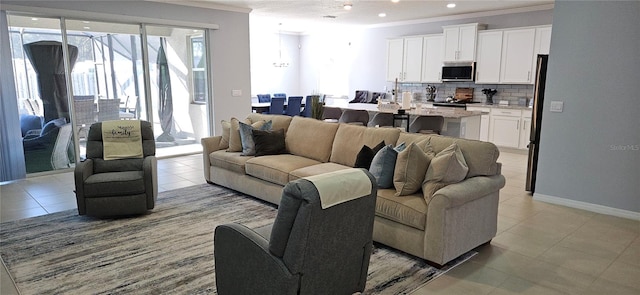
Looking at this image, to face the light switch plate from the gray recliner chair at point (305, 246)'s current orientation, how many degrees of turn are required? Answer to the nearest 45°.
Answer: approximately 90° to its right

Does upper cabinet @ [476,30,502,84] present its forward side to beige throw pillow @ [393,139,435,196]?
yes

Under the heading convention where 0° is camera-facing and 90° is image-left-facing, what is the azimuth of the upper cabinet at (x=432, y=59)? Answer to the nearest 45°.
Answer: approximately 0°

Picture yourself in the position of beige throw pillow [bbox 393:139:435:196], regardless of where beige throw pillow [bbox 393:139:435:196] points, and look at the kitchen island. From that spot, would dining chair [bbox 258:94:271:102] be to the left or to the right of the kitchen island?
left

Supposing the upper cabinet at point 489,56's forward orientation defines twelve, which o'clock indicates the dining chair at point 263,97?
The dining chair is roughly at 3 o'clock from the upper cabinet.

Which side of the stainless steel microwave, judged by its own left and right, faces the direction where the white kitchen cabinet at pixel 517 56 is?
left

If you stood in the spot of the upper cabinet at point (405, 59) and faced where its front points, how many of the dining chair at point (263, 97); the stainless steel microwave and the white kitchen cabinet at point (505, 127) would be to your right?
1

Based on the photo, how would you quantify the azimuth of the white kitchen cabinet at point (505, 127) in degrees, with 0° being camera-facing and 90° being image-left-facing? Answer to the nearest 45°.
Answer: approximately 0°

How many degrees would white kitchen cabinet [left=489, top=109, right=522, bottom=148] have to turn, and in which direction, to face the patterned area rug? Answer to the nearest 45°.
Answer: approximately 45° to its right
